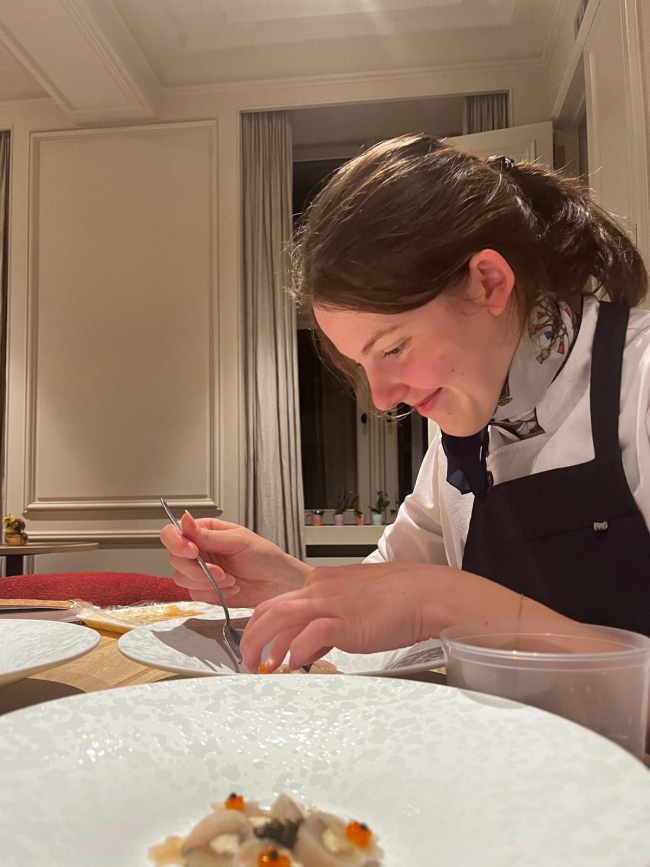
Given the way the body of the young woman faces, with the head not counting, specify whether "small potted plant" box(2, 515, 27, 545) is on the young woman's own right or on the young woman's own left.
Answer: on the young woman's own right

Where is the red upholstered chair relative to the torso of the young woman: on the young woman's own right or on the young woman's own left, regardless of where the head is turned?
on the young woman's own right

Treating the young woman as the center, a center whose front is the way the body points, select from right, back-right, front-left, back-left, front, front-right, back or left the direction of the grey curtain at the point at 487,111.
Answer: back-right

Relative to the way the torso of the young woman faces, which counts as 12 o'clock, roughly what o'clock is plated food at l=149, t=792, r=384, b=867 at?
The plated food is roughly at 11 o'clock from the young woman.

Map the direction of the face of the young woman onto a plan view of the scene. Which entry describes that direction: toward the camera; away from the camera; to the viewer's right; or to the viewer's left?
to the viewer's left

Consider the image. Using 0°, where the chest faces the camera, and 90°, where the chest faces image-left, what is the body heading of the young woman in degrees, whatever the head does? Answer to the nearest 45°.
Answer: approximately 45°
